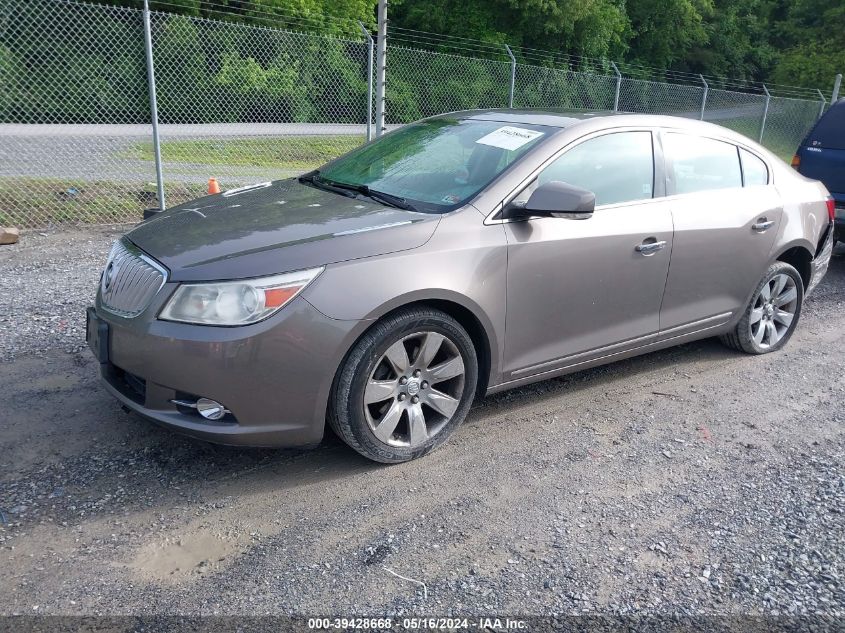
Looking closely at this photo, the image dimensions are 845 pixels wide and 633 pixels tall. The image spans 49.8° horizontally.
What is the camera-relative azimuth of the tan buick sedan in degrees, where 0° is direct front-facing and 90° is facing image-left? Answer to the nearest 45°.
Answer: approximately 45°

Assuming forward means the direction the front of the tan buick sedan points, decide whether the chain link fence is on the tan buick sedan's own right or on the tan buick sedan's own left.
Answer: on the tan buick sedan's own right

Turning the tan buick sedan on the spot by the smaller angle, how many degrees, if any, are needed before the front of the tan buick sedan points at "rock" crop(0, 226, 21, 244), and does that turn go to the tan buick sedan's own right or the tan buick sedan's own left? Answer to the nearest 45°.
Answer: approximately 90° to the tan buick sedan's own right

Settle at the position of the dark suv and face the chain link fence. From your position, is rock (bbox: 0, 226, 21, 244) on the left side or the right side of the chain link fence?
left

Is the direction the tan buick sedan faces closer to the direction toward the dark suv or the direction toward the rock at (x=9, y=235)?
the rock

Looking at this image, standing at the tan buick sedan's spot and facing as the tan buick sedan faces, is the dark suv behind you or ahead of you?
behind
